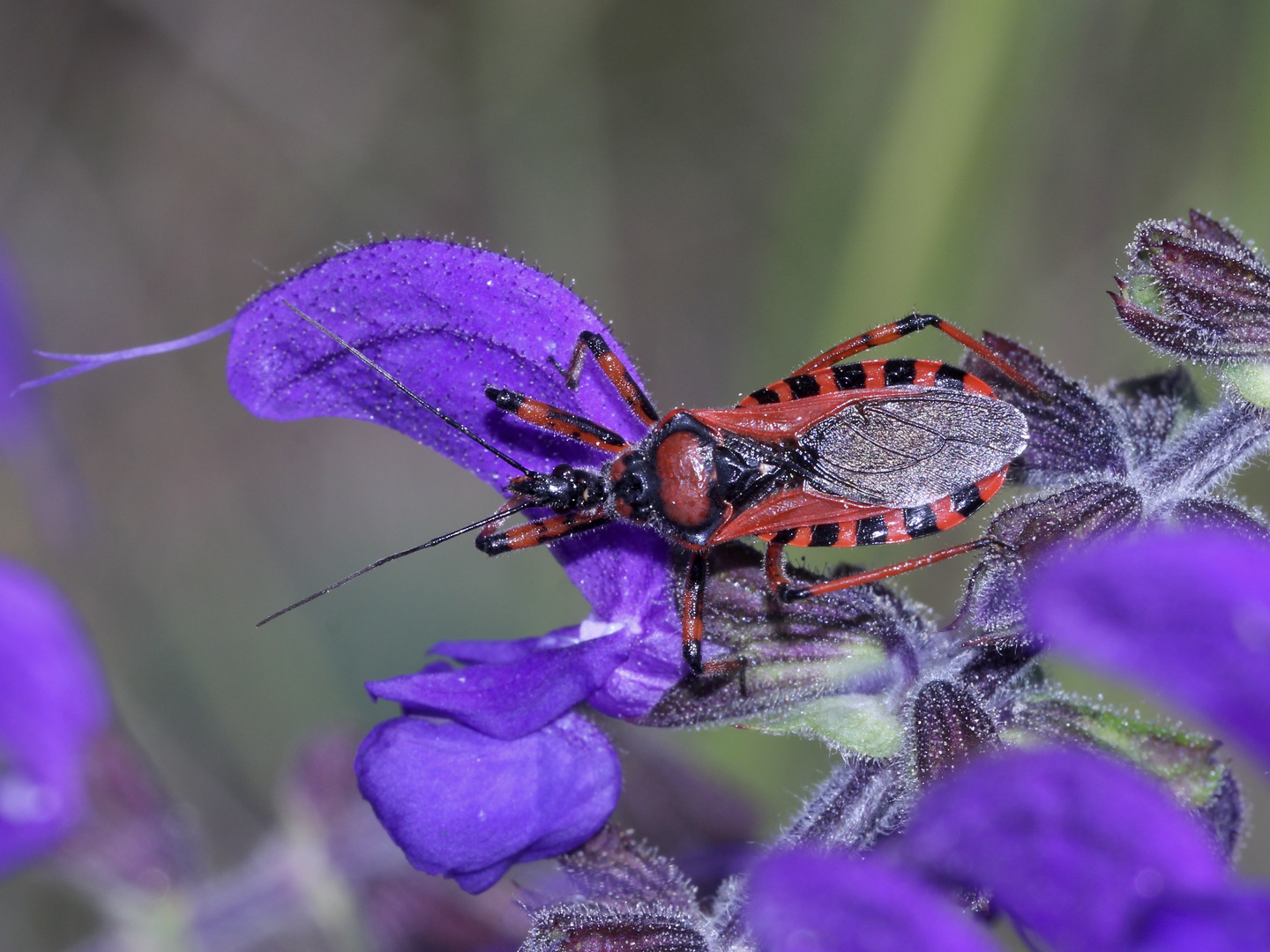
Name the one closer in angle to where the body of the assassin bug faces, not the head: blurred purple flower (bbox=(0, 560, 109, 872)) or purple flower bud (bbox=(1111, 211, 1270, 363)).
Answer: the blurred purple flower

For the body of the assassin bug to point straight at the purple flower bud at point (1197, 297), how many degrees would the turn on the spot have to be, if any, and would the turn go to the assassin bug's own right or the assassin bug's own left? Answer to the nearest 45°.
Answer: approximately 135° to the assassin bug's own left

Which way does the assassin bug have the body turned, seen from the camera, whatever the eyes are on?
to the viewer's left
